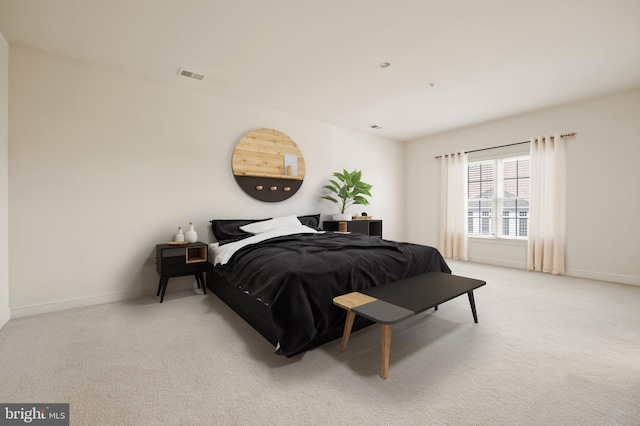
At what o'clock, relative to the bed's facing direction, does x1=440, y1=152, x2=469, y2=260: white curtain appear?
The white curtain is roughly at 9 o'clock from the bed.

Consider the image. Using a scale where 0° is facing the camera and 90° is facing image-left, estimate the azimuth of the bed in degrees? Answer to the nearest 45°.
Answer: approximately 315°

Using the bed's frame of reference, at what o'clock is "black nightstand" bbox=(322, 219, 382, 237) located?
The black nightstand is roughly at 8 o'clock from the bed.

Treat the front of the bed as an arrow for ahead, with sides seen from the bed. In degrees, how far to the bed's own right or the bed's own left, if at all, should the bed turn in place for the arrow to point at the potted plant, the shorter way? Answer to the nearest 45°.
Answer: approximately 135° to the bed's own left

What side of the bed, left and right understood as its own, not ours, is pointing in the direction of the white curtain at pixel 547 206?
left

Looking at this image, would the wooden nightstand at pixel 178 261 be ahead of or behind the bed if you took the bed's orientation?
behind
